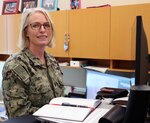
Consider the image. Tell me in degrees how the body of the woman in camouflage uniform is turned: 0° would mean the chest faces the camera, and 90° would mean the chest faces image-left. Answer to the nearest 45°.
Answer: approximately 315°

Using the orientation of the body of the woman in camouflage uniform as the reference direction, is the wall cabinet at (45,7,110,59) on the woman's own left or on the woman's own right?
on the woman's own left

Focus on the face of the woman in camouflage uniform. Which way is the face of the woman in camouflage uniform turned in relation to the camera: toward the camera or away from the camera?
toward the camera
